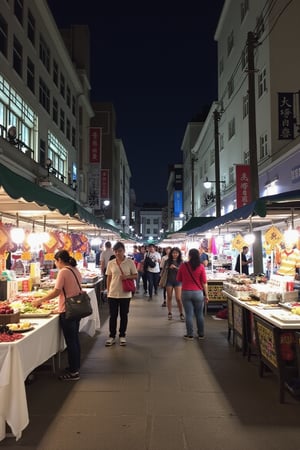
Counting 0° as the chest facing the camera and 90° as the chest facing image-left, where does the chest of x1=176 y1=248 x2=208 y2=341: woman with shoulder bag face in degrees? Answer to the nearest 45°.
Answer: approximately 180°

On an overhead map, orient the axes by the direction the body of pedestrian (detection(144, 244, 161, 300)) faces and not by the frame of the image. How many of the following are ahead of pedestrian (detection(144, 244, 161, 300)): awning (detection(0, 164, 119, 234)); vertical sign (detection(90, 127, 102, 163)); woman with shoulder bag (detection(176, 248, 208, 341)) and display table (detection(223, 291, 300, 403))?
3

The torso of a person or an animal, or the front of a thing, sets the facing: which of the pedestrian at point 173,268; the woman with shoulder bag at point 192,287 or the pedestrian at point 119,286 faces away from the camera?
the woman with shoulder bag

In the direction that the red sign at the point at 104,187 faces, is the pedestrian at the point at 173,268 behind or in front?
in front

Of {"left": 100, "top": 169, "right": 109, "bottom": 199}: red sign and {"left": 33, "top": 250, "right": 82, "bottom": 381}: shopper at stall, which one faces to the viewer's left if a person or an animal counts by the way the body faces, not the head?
the shopper at stall

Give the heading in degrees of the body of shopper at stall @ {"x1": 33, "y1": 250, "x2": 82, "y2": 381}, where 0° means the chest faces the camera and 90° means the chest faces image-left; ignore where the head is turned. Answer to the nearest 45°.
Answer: approximately 90°

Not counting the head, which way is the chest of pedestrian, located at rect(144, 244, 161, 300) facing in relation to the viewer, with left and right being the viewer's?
facing the viewer

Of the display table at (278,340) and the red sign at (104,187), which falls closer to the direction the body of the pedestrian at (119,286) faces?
the display table

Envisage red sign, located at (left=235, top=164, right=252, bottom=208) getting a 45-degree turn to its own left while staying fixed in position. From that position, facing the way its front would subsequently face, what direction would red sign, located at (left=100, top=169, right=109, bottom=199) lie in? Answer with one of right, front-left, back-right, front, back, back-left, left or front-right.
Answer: back

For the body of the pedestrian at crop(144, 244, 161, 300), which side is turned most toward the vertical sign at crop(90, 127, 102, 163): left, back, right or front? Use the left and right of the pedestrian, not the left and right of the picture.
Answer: back

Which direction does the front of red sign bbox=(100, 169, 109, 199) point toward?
toward the camera

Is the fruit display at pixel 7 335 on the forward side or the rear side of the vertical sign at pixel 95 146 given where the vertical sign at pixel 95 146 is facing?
on the forward side

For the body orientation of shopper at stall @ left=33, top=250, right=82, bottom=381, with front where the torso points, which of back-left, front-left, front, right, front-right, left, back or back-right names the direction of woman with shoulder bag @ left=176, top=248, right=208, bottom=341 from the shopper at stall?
back-right

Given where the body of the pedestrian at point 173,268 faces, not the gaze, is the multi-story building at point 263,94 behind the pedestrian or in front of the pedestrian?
behind

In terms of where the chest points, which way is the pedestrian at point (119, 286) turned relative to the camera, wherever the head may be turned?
toward the camera
